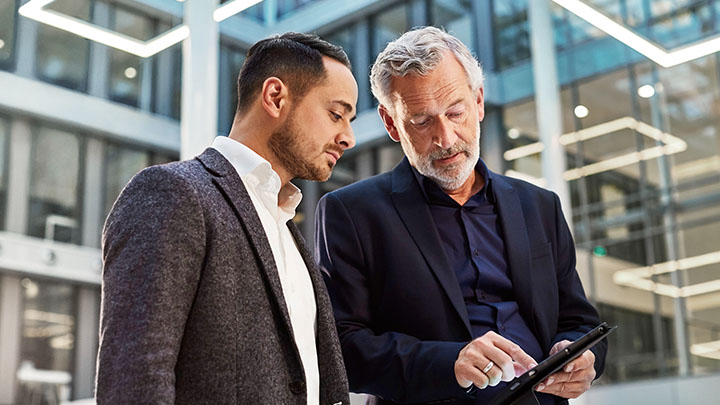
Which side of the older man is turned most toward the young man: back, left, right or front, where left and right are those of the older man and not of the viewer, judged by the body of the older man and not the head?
right

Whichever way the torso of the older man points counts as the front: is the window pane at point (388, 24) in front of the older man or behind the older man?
behind

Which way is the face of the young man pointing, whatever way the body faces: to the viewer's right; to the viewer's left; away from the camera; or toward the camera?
to the viewer's right

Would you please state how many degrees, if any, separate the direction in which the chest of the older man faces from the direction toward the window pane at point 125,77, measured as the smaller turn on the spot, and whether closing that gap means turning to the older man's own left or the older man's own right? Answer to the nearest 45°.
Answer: approximately 180°

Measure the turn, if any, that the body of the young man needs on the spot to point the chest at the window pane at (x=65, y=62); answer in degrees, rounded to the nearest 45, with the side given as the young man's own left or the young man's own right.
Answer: approximately 135° to the young man's own left

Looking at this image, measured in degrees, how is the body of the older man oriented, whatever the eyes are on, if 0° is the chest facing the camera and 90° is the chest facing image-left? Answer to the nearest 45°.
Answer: approximately 315°

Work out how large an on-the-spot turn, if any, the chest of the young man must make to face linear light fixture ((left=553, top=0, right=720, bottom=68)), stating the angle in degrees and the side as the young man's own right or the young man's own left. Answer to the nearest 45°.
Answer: approximately 90° to the young man's own left

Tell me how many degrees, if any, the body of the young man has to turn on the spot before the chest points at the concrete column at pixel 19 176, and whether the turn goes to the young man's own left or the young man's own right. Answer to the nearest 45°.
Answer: approximately 135° to the young man's own left

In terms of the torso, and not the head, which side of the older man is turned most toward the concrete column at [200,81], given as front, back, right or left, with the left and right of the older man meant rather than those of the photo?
back

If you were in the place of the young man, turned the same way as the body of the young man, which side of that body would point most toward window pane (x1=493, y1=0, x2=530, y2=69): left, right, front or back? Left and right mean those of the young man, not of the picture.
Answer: left

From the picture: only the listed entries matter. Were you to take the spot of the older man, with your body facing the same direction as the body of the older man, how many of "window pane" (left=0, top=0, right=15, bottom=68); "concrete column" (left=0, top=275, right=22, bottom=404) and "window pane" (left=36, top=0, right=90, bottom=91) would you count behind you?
3

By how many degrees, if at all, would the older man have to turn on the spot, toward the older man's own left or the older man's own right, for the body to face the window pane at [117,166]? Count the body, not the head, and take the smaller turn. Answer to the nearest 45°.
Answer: approximately 180°
